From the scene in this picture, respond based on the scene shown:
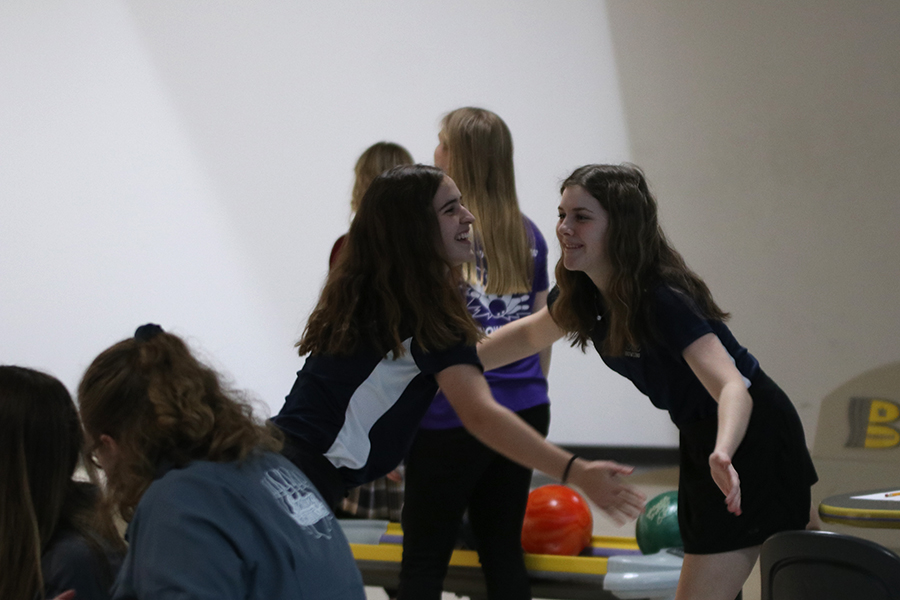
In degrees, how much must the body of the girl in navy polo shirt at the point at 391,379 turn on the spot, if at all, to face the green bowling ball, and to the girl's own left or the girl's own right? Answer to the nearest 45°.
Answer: approximately 45° to the girl's own left

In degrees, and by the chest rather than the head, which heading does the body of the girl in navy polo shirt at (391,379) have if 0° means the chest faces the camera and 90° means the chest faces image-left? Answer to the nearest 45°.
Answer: approximately 270°

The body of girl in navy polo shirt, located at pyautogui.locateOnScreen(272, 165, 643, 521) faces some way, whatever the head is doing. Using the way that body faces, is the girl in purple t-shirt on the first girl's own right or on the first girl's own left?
on the first girl's own left

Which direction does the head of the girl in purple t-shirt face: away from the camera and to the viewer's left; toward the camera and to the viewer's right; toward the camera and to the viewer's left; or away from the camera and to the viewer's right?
away from the camera and to the viewer's left

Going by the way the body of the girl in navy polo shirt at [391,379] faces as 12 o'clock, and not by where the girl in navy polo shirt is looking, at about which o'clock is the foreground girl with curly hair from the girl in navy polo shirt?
The foreground girl with curly hair is roughly at 4 o'clock from the girl in navy polo shirt.

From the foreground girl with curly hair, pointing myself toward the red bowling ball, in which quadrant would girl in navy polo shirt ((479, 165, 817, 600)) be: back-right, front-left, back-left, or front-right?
front-right

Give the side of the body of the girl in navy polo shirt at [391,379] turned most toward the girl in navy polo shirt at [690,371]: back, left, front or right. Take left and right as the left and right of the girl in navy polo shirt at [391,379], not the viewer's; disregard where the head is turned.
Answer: front

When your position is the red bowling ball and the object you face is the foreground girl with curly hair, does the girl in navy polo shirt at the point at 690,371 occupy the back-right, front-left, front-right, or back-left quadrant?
front-left

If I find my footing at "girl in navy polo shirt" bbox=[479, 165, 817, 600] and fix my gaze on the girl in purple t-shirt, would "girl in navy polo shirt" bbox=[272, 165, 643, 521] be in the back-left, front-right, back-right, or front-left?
front-left

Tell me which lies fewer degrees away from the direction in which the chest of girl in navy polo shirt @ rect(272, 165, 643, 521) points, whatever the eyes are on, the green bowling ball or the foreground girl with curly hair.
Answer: the green bowling ball
